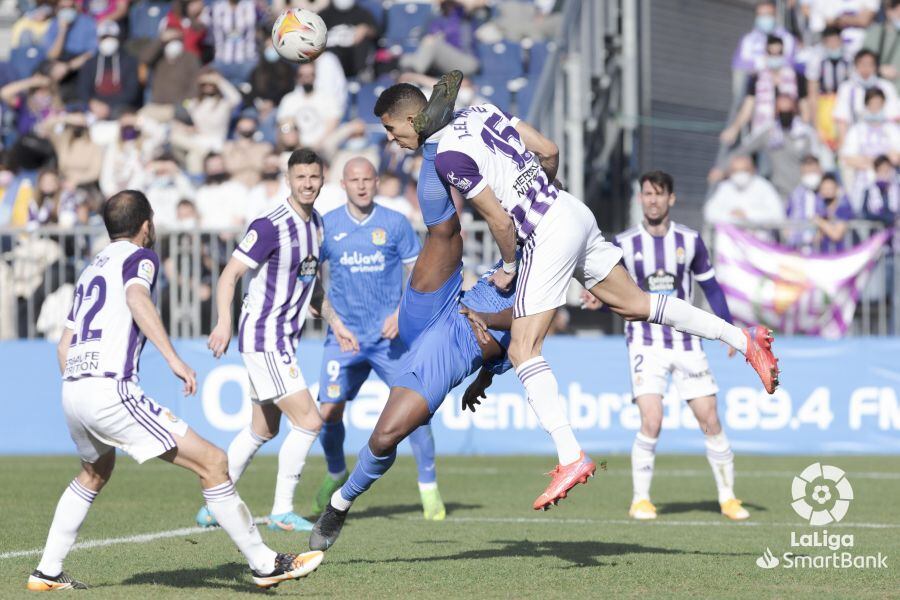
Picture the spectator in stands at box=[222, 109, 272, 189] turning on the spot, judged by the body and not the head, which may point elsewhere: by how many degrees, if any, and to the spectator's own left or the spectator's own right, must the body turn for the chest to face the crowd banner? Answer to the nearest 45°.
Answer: approximately 45° to the spectator's own left

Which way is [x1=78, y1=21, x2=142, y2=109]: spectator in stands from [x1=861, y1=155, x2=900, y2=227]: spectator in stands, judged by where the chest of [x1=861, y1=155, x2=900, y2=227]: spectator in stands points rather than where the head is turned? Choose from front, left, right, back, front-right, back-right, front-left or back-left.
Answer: right

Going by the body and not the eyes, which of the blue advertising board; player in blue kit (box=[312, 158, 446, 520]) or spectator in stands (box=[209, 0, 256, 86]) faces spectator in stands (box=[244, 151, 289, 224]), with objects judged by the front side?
spectator in stands (box=[209, 0, 256, 86])

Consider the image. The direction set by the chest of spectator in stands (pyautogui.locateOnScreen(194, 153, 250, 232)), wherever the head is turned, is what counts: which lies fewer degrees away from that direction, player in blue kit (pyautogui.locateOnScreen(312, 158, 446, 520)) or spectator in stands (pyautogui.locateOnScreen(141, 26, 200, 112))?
the player in blue kit

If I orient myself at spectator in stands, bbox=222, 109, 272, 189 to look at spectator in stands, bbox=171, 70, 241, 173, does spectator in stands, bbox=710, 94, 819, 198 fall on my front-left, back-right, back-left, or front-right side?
back-right

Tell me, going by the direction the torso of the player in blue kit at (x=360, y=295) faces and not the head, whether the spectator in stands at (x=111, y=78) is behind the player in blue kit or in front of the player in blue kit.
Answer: behind

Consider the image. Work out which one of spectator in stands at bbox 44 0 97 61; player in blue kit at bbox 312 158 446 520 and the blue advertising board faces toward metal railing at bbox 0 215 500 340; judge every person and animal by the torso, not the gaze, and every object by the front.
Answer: the spectator in stands

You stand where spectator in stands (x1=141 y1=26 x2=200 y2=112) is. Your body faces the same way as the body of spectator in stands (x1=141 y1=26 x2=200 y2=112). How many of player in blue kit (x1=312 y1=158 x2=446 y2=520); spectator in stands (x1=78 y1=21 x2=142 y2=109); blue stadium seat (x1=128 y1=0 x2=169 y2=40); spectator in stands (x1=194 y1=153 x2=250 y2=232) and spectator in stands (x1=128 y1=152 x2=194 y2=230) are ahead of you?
3

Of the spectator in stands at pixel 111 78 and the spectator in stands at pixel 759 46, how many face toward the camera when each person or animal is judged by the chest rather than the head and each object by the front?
2
